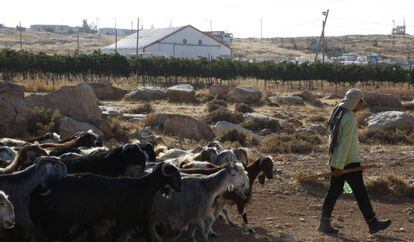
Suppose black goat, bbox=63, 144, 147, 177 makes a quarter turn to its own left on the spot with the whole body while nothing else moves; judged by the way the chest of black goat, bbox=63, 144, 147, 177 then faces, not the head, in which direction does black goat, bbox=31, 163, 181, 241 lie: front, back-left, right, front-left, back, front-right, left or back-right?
back

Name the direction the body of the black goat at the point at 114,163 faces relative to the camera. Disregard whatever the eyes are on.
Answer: to the viewer's right

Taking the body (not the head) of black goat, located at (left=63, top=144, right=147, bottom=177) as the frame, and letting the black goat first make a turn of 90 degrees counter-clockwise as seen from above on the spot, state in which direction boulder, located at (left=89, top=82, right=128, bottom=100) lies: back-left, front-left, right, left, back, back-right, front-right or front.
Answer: front

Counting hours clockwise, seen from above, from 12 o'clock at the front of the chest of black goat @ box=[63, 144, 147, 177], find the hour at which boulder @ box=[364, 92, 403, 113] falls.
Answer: The boulder is roughly at 10 o'clock from the black goat.

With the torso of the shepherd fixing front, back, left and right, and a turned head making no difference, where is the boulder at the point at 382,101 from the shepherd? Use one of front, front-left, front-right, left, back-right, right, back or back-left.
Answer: left

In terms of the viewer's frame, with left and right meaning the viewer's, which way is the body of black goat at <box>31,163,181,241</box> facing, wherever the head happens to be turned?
facing to the right of the viewer

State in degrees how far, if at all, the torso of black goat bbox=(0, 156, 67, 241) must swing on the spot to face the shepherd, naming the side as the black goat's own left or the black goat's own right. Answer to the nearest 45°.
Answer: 0° — it already faces them

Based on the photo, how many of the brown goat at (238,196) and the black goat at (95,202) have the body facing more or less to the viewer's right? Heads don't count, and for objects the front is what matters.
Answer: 2

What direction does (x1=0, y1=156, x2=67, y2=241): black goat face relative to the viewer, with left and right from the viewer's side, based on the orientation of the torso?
facing to the right of the viewer

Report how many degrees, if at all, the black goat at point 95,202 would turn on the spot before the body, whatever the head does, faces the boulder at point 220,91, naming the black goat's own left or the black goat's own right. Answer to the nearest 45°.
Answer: approximately 90° to the black goat's own left

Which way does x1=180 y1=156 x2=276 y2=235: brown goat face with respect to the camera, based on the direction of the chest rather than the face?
to the viewer's right
